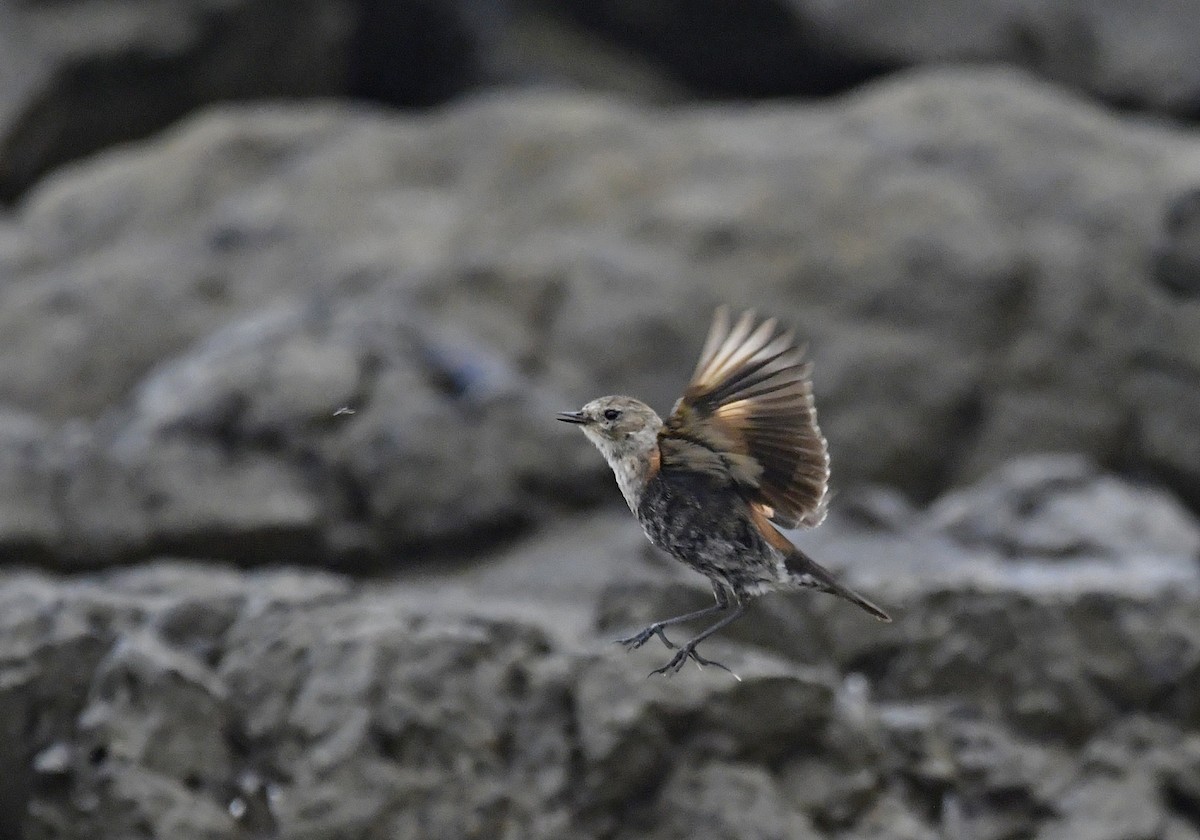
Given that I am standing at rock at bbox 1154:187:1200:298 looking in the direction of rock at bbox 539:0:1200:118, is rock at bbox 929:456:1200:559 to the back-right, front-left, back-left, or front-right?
back-left

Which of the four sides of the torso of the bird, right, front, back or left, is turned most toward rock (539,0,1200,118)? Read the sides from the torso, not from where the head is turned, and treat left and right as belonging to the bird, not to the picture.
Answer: right

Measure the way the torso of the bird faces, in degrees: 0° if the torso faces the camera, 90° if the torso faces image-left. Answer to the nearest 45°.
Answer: approximately 90°

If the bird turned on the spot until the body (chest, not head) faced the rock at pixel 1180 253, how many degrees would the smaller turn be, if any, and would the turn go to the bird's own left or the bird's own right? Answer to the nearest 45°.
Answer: approximately 90° to the bird's own right

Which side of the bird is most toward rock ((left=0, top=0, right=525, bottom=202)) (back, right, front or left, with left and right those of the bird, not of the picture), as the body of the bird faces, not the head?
right
